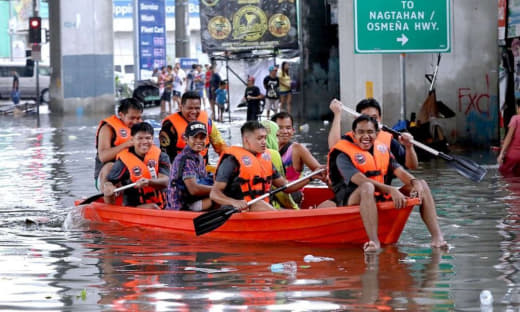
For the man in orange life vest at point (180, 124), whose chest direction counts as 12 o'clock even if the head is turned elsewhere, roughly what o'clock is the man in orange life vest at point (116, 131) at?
the man in orange life vest at point (116, 131) is roughly at 4 o'clock from the man in orange life vest at point (180, 124).

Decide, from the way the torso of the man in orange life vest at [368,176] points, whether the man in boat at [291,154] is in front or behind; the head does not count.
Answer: behind

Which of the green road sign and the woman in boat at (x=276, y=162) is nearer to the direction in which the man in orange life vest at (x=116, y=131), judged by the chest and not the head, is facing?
the woman in boat

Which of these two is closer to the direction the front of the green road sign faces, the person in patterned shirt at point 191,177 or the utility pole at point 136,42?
the person in patterned shirt

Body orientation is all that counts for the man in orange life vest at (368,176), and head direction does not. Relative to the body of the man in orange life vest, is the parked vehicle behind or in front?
behind

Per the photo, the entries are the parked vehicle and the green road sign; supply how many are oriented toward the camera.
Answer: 1

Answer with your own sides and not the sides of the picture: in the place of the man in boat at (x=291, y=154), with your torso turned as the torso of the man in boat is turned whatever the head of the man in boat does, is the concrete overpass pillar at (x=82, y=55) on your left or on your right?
on your right

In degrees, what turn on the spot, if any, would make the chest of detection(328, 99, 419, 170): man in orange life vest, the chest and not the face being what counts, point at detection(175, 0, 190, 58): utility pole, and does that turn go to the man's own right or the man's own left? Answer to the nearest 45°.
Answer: approximately 180°
